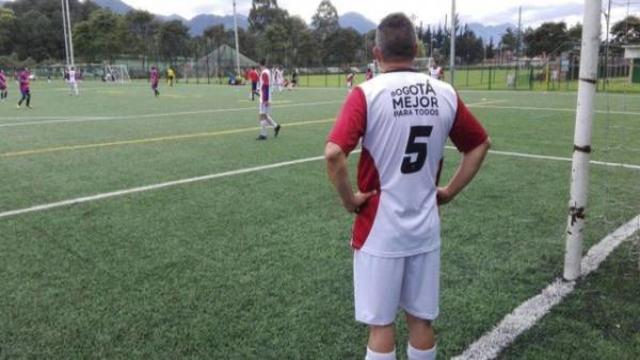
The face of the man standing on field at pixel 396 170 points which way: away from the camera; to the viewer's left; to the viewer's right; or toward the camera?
away from the camera

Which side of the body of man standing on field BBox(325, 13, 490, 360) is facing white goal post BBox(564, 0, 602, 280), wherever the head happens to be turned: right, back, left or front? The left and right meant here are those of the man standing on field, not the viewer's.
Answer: right

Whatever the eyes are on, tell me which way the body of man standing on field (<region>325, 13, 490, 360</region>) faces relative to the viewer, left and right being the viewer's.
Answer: facing away from the viewer and to the left of the viewer

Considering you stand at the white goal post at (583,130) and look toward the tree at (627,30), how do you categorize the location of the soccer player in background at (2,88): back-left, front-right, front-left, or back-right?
front-left

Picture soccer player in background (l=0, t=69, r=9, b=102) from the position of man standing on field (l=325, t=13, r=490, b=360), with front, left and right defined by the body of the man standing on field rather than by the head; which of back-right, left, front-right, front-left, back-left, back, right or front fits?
front

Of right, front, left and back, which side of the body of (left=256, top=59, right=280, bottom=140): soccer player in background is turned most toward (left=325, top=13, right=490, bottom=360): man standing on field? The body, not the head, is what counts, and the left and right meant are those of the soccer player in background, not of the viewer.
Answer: left

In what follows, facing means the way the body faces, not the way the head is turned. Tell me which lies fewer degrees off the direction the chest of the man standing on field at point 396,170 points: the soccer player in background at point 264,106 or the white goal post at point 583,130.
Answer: the soccer player in background

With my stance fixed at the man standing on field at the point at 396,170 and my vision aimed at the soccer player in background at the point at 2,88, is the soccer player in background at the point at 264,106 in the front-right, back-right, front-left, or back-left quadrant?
front-right

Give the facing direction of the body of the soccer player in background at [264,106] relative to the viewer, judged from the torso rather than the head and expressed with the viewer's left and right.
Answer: facing to the left of the viewer
